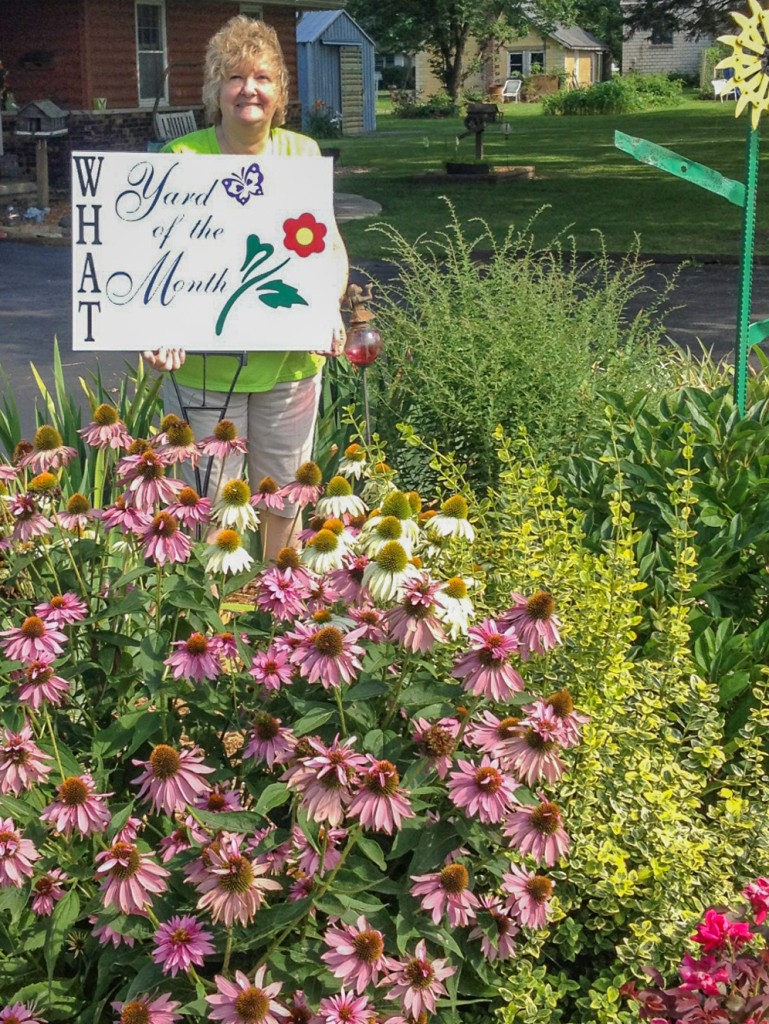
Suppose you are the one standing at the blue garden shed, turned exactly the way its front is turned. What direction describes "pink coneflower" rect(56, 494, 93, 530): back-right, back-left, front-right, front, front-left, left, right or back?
front-right

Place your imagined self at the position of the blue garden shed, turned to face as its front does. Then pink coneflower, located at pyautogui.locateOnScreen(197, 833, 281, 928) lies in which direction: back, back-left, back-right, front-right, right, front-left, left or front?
front-right

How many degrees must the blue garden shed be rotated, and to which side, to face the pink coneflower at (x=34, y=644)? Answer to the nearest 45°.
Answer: approximately 45° to its right

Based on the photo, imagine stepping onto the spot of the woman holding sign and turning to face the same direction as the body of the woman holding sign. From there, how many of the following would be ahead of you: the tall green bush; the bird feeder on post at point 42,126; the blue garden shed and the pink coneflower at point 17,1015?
1

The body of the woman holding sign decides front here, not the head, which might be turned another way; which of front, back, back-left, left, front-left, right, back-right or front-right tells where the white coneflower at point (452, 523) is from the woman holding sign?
front

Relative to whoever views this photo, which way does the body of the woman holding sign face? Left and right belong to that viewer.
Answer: facing the viewer

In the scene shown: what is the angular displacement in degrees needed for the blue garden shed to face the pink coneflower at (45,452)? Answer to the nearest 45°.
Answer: approximately 45° to its right

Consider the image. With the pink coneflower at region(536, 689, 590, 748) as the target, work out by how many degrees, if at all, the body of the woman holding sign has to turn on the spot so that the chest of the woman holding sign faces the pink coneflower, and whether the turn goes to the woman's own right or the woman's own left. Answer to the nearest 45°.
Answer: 0° — they already face it

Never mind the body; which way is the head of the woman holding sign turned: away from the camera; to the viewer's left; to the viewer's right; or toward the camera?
toward the camera

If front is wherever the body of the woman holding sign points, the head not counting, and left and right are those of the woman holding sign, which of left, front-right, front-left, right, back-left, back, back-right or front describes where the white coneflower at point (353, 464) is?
front

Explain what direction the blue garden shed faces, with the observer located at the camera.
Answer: facing the viewer and to the right of the viewer

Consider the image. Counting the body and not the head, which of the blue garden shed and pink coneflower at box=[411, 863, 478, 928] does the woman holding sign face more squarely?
the pink coneflower

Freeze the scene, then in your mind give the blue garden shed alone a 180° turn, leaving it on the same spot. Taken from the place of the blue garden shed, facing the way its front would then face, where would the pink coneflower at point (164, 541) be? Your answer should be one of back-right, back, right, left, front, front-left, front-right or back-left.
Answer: back-left

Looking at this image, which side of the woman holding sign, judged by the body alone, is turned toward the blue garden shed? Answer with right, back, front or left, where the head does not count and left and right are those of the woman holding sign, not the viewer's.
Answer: back

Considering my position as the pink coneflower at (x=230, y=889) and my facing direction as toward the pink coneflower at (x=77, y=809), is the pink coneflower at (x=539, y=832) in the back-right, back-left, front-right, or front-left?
back-right

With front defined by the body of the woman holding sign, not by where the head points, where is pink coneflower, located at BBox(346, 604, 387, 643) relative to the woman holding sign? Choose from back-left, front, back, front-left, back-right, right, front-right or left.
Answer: front

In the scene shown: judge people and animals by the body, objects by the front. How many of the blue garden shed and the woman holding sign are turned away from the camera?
0

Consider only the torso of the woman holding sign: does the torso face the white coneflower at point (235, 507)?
yes

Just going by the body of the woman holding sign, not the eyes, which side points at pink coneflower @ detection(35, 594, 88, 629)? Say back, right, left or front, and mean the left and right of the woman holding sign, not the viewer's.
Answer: front
